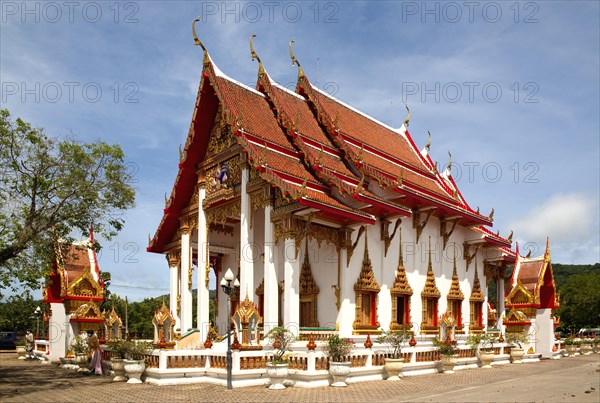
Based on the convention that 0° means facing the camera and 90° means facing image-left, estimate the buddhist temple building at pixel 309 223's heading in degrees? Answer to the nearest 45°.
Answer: approximately 45°

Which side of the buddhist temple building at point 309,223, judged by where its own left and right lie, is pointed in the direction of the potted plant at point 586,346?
back

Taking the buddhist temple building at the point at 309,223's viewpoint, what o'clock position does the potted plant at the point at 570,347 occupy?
The potted plant is roughly at 6 o'clock from the buddhist temple building.

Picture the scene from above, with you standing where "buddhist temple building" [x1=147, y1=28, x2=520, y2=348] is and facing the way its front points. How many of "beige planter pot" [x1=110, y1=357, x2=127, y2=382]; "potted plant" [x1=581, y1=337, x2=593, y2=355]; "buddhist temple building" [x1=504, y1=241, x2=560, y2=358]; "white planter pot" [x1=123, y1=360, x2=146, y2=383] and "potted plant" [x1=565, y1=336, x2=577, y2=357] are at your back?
3

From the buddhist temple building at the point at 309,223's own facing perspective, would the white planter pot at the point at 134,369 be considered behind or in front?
in front

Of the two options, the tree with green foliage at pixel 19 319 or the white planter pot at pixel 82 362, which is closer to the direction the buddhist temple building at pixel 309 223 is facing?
the white planter pot

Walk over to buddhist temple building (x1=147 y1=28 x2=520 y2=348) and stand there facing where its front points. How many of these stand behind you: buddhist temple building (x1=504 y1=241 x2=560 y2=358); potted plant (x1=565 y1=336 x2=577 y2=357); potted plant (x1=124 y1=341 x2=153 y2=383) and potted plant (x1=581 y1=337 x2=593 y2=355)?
3

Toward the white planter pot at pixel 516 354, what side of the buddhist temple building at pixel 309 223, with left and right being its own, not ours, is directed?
back

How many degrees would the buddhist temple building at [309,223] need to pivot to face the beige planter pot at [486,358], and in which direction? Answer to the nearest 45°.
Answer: approximately 135° to its left
